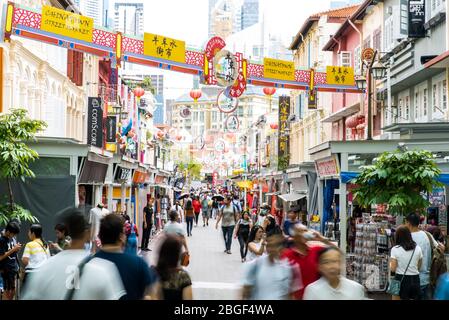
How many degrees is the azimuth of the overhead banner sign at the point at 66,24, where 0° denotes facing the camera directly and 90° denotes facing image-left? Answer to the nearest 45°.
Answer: approximately 315°

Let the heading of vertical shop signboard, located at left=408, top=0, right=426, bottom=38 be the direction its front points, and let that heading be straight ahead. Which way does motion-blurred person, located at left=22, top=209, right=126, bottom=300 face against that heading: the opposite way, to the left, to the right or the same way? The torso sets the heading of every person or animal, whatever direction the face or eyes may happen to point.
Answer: the opposite way

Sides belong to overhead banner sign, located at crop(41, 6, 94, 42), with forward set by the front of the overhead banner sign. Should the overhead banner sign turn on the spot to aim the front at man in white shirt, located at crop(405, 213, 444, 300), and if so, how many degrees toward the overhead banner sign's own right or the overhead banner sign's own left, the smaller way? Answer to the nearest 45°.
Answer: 0° — it already faces them

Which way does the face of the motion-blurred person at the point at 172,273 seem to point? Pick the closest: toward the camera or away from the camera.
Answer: away from the camera

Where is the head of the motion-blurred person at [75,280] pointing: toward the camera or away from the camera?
away from the camera

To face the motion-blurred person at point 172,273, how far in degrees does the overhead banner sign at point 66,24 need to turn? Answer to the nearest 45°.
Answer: approximately 45° to its right

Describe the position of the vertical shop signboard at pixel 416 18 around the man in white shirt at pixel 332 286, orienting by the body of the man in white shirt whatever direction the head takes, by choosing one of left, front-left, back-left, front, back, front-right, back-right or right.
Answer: back

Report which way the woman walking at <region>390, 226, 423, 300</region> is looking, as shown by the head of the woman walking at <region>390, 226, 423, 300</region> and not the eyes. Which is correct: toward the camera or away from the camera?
away from the camera
